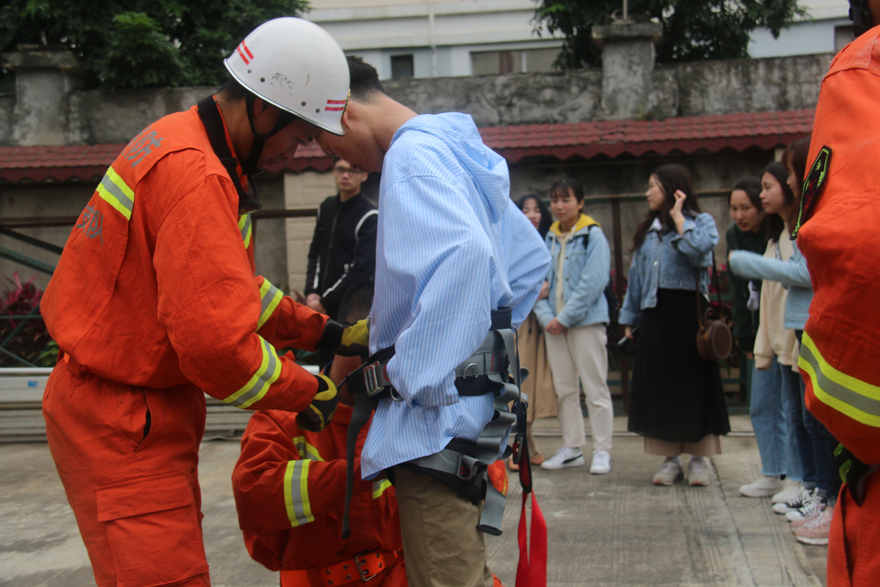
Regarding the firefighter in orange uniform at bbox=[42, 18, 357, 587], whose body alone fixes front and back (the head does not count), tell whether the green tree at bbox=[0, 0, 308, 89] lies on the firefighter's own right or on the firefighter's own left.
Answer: on the firefighter's own left

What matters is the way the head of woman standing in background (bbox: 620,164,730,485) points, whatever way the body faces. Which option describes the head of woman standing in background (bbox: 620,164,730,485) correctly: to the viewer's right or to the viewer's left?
to the viewer's left

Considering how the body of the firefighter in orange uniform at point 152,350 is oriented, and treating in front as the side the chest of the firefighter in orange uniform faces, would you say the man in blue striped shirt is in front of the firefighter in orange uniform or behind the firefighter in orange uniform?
in front

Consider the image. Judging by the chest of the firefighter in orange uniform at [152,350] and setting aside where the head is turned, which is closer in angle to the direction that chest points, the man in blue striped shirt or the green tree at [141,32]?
the man in blue striped shirt

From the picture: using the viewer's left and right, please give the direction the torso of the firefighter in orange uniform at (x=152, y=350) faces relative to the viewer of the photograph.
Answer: facing to the right of the viewer

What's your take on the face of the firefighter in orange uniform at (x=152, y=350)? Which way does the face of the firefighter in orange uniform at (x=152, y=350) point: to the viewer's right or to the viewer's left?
to the viewer's right

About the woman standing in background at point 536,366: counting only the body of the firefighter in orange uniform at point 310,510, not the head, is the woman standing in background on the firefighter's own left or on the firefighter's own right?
on the firefighter's own left
